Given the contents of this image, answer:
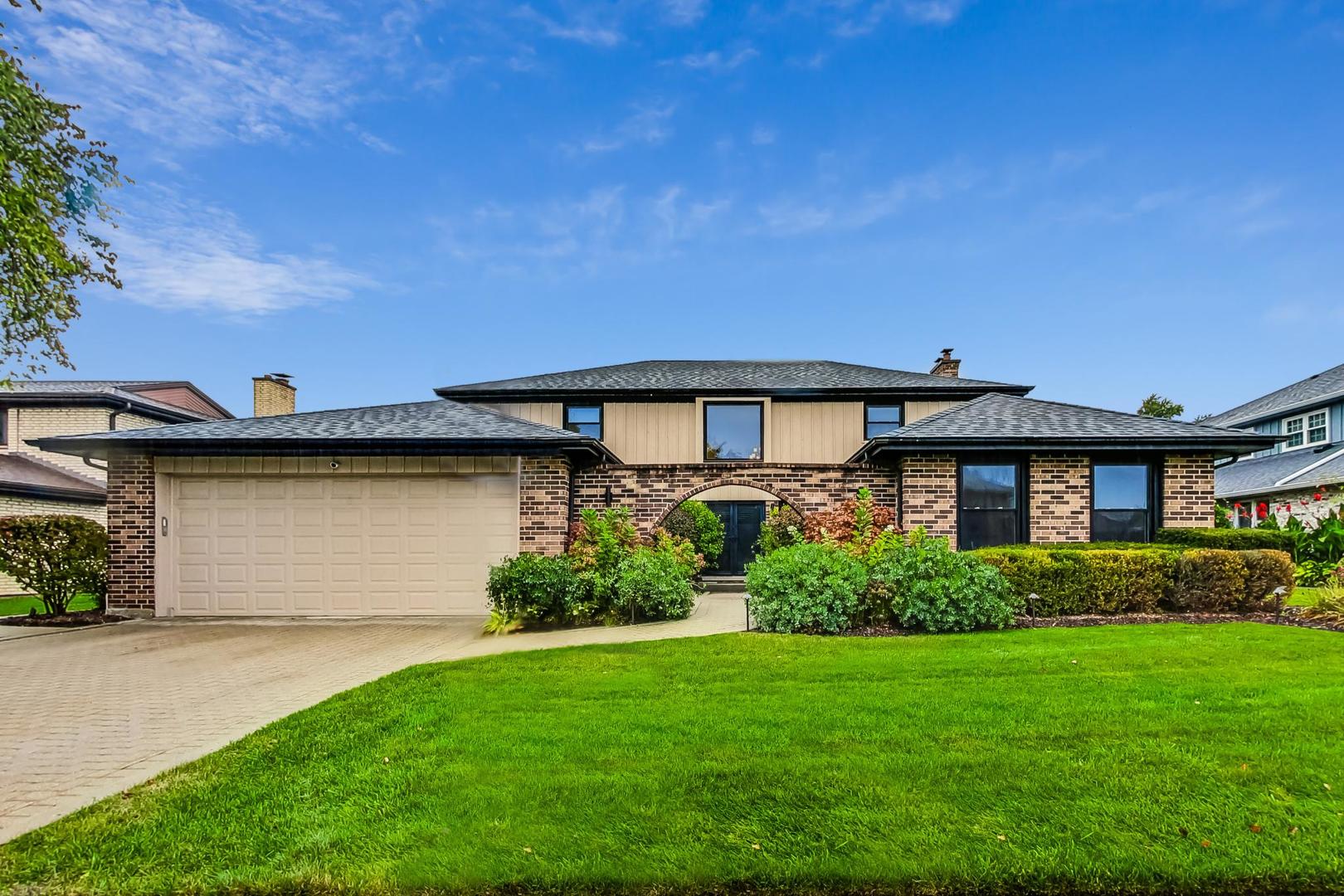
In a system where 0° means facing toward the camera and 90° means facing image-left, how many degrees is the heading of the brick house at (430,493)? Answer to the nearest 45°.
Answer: approximately 0°

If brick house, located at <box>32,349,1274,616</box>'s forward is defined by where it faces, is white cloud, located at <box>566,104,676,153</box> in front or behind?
behind

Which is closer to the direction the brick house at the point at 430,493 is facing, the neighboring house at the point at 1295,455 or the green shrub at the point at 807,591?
the green shrub
